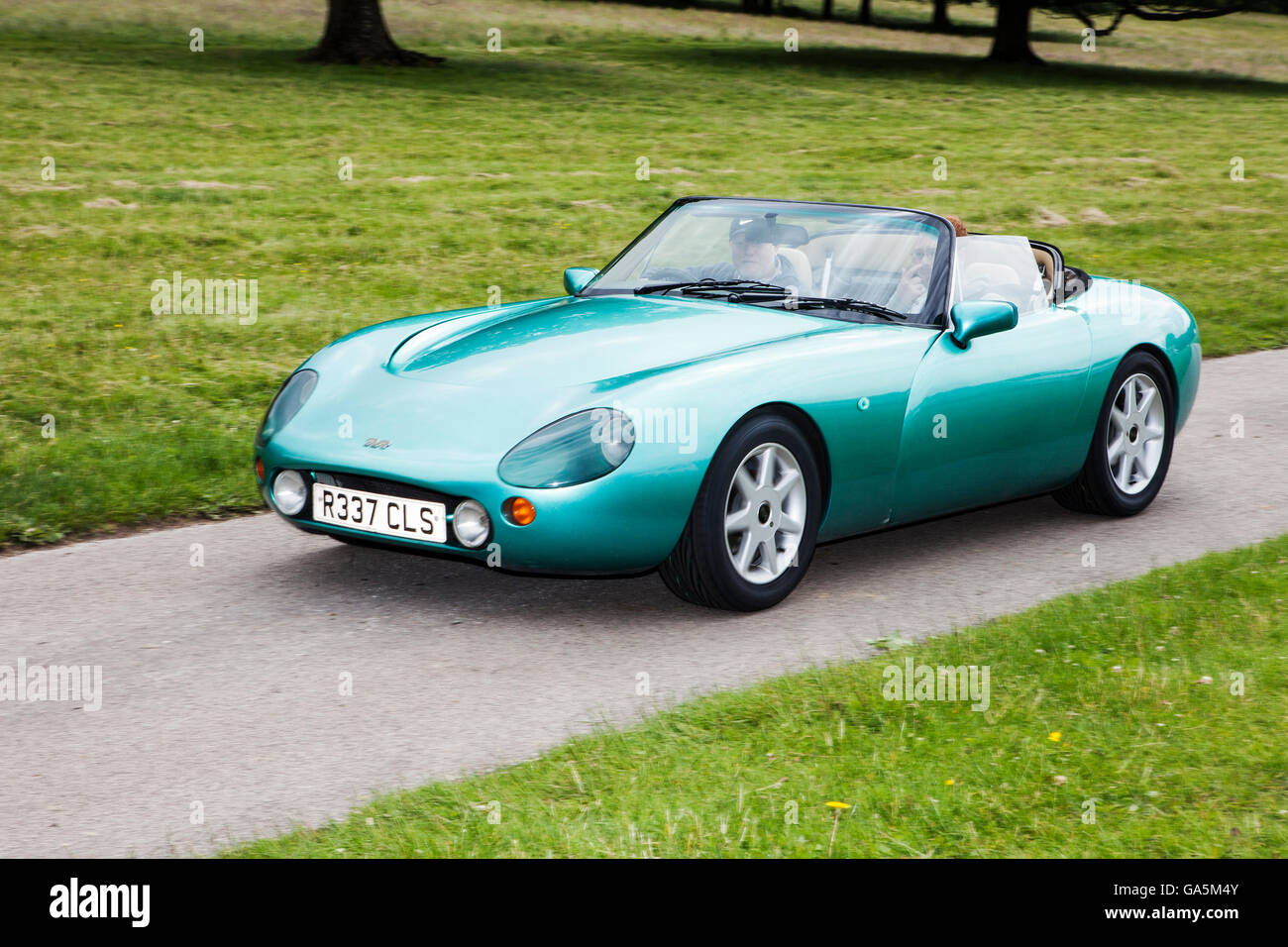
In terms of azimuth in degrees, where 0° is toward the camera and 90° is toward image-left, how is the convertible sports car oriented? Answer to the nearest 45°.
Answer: approximately 45°
